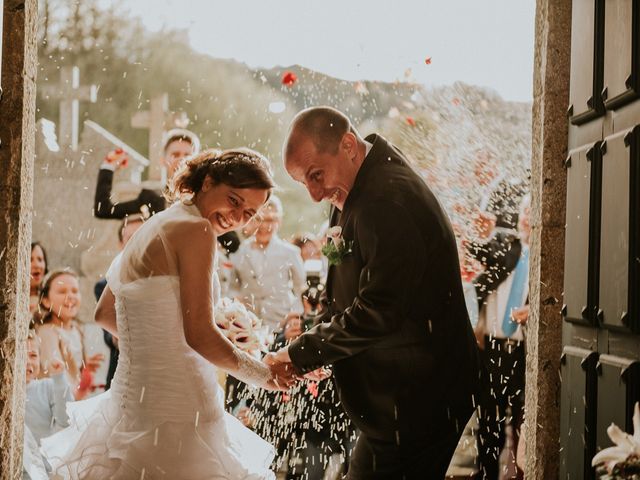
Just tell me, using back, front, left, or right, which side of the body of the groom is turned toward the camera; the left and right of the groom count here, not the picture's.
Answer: left

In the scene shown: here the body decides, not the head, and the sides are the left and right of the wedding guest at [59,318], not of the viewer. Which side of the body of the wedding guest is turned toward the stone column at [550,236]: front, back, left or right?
front

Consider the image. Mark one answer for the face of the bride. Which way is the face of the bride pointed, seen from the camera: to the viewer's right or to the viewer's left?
to the viewer's right

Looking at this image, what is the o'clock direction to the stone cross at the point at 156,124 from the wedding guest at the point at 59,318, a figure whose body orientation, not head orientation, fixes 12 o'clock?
The stone cross is roughly at 8 o'clock from the wedding guest.

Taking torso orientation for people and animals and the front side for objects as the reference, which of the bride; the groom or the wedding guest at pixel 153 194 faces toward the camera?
the wedding guest

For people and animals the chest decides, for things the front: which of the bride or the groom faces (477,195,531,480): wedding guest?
the bride

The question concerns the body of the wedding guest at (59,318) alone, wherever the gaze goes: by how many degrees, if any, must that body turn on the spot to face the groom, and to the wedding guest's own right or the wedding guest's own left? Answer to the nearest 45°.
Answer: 0° — they already face them

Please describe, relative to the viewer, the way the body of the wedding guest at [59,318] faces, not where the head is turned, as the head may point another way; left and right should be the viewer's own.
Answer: facing the viewer and to the right of the viewer

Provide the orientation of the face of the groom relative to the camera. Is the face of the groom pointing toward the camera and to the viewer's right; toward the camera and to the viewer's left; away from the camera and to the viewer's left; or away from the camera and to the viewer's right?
toward the camera and to the viewer's left

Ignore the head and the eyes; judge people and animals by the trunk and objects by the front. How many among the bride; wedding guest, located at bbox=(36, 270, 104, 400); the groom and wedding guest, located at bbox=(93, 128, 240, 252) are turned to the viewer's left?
1

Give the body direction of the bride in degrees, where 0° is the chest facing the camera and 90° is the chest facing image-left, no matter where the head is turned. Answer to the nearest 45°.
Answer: approximately 225°

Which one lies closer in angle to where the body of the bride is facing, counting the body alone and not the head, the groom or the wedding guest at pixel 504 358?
the wedding guest

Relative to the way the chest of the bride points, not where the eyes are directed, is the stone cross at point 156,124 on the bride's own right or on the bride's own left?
on the bride's own left

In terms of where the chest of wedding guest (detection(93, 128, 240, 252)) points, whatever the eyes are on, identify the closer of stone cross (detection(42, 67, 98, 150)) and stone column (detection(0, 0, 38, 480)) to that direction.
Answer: the stone column

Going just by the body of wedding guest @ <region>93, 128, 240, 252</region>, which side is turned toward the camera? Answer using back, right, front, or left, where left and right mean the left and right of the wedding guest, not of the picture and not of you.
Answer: front

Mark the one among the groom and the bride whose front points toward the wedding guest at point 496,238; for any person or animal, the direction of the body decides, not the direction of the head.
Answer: the bride

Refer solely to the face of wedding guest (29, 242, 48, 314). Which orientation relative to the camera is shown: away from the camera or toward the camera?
toward the camera

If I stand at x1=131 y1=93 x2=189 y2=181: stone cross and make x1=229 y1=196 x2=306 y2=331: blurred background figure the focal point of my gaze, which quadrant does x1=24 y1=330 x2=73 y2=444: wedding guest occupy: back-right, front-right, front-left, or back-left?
front-right
